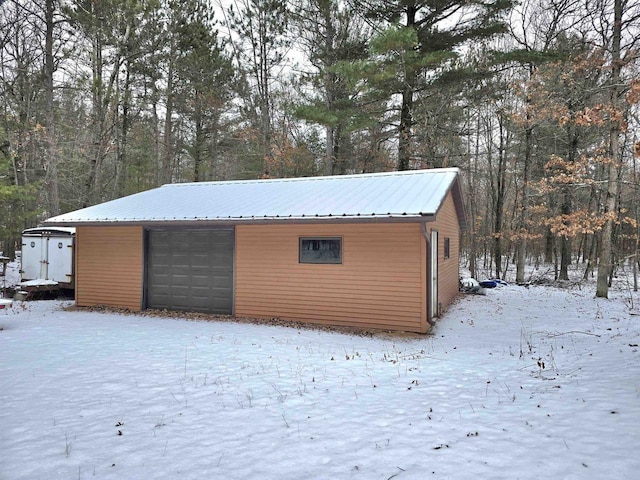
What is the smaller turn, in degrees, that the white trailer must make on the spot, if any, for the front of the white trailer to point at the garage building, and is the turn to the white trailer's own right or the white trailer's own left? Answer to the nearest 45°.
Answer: approximately 135° to the white trailer's own right

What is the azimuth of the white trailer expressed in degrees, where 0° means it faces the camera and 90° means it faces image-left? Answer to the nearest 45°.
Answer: approximately 180°
